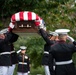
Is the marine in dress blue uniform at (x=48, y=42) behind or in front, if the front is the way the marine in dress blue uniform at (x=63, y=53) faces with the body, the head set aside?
in front

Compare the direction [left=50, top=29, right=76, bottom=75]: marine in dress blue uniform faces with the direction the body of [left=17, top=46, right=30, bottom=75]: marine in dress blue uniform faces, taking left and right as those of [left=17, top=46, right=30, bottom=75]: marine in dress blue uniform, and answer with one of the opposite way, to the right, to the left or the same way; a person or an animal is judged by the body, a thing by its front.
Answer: the opposite way

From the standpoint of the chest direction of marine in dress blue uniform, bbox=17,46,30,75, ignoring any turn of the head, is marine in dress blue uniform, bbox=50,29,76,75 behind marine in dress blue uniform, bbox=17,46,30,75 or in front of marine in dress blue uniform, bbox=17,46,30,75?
in front
